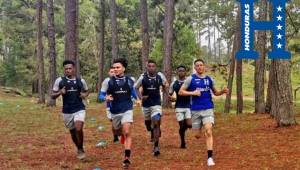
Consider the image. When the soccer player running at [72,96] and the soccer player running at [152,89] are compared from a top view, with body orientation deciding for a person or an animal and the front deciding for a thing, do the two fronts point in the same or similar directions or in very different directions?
same or similar directions

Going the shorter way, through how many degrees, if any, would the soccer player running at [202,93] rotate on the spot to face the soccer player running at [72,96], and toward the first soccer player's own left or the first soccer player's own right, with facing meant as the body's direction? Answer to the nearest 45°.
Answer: approximately 90° to the first soccer player's own right

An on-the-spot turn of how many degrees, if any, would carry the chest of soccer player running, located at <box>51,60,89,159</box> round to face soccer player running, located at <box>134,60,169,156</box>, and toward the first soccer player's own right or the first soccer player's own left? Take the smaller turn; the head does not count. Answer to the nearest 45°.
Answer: approximately 90° to the first soccer player's own left

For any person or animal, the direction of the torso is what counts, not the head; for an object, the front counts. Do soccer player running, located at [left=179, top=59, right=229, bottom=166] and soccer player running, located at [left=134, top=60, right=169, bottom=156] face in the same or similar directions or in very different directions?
same or similar directions

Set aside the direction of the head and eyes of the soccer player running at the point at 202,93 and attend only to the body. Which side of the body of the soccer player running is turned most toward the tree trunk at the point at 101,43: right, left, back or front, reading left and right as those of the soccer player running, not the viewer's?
back

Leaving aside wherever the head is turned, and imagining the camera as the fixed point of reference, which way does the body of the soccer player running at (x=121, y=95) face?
toward the camera

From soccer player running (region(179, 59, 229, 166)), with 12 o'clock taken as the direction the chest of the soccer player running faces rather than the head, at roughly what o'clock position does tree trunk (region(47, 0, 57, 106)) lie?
The tree trunk is roughly at 5 o'clock from the soccer player running.

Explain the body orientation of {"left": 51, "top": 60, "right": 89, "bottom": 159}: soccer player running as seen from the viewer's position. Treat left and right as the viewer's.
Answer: facing the viewer

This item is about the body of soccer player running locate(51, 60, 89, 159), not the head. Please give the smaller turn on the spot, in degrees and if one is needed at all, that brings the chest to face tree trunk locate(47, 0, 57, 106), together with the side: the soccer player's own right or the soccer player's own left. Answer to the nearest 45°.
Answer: approximately 180°

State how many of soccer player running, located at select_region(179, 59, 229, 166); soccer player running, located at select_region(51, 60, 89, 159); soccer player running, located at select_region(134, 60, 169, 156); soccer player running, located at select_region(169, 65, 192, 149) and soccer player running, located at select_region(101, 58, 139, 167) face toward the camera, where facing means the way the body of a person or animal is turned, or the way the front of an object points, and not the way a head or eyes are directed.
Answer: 5

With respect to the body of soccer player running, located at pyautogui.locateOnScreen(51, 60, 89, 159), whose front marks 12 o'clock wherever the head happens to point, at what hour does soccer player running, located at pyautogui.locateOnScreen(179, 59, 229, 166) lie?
soccer player running, located at pyautogui.locateOnScreen(179, 59, 229, 166) is roughly at 10 o'clock from soccer player running, located at pyautogui.locateOnScreen(51, 60, 89, 159).

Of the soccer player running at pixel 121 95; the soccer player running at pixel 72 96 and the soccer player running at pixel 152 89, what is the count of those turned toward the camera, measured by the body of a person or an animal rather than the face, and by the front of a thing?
3

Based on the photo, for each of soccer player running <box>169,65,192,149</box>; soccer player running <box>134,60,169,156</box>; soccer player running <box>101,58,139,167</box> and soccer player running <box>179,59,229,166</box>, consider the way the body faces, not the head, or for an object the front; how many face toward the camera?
4

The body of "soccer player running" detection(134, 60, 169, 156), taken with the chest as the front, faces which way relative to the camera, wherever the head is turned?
toward the camera

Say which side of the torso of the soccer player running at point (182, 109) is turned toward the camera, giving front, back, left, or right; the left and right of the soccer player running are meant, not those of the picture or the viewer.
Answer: front

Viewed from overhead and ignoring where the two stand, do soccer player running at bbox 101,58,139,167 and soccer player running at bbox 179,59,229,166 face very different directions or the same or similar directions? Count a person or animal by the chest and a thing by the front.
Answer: same or similar directions

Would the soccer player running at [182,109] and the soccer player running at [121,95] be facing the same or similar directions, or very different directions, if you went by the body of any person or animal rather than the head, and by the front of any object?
same or similar directions
